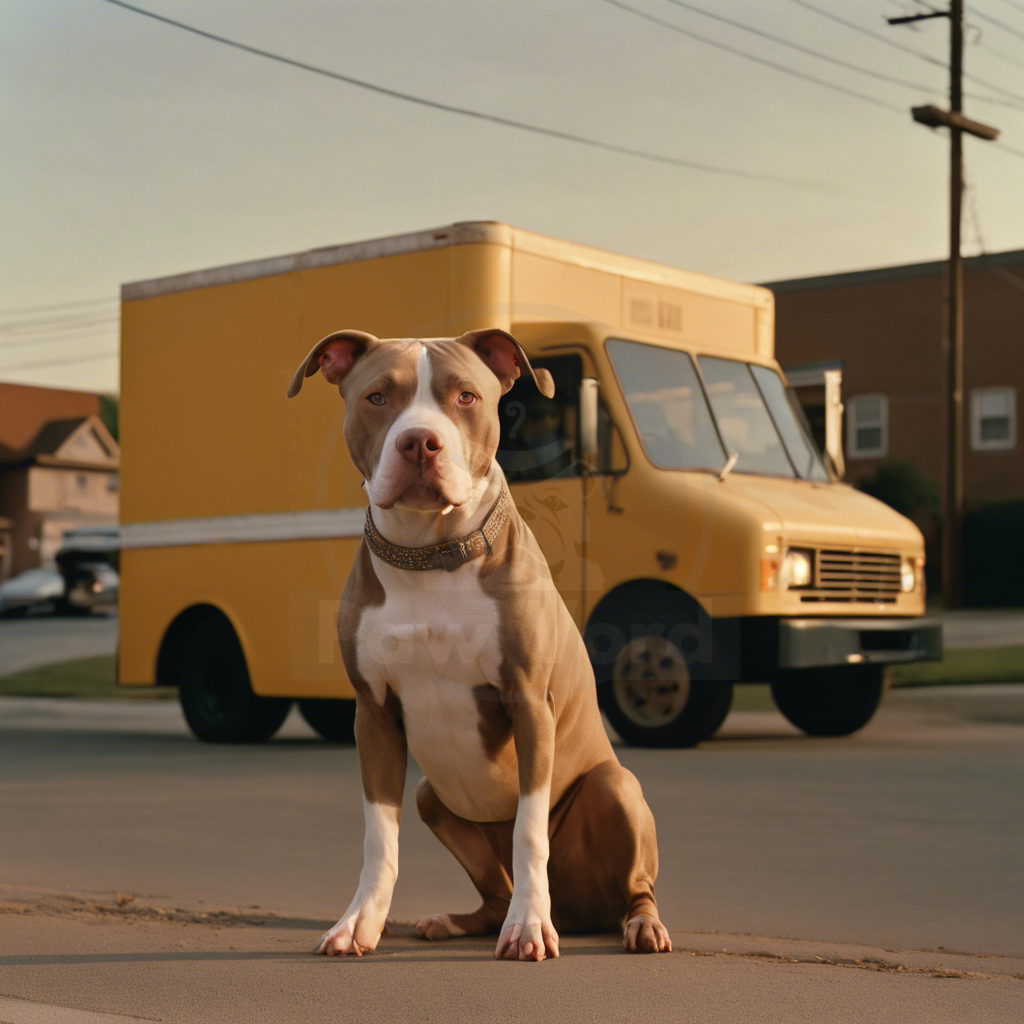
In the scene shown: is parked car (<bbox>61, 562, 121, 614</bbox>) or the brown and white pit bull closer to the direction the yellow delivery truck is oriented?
the brown and white pit bull

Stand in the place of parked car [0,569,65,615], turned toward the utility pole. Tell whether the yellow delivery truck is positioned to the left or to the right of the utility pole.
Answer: right

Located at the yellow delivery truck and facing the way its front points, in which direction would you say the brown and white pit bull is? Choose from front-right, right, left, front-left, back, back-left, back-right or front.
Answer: front-right

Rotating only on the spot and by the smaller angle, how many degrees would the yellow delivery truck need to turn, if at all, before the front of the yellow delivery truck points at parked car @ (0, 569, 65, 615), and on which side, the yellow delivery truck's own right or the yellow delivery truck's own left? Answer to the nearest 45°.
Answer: approximately 180°

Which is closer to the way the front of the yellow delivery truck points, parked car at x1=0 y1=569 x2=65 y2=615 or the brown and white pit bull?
the brown and white pit bull

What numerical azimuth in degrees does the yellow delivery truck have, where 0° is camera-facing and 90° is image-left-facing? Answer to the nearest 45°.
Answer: approximately 315°

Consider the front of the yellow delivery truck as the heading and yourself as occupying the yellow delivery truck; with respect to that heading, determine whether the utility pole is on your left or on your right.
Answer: on your left

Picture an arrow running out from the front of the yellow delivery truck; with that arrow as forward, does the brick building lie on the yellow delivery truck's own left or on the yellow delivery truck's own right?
on the yellow delivery truck's own left
